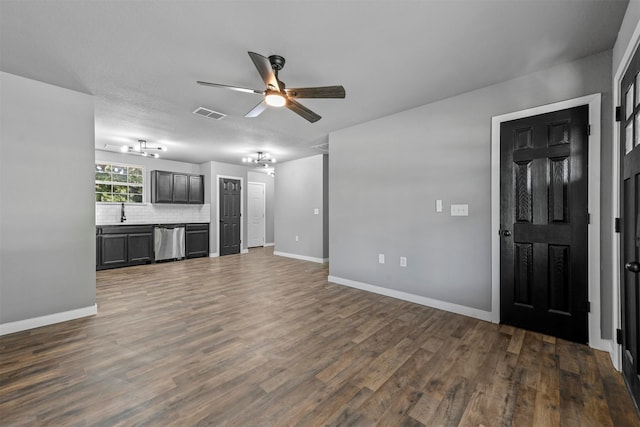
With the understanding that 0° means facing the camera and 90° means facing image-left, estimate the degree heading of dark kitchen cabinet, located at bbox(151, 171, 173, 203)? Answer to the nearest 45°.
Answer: approximately 0°

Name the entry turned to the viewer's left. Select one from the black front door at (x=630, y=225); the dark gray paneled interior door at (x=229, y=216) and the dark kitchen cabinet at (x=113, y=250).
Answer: the black front door at (x=630, y=225)

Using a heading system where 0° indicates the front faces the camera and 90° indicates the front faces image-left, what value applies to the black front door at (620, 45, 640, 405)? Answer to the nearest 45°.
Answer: approximately 90°

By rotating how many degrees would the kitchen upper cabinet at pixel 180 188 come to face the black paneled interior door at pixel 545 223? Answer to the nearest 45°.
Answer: approximately 45° to its left

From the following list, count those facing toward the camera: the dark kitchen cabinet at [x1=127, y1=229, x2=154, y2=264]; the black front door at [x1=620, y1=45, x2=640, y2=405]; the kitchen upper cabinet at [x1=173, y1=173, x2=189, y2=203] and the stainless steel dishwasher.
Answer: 3
